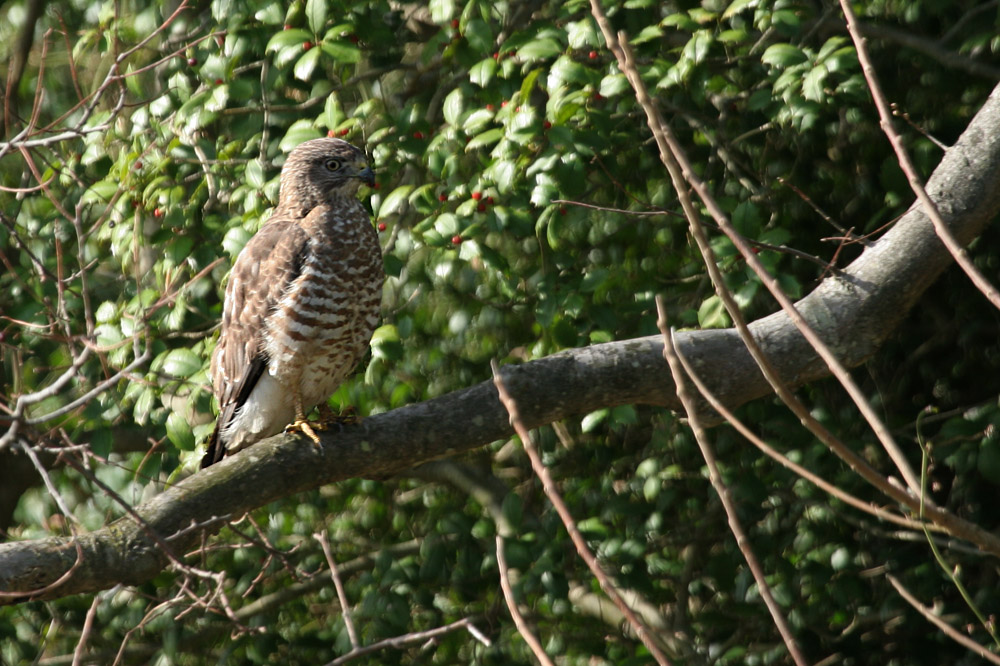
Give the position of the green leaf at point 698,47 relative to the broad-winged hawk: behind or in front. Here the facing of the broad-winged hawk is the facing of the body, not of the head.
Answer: in front

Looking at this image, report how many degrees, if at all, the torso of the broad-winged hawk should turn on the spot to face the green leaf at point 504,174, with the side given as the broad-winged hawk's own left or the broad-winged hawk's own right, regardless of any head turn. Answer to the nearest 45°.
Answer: approximately 90° to the broad-winged hawk's own left

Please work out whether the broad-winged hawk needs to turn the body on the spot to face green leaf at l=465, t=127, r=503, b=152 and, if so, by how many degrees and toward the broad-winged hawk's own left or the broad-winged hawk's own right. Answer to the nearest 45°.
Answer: approximately 45° to the broad-winged hawk's own left

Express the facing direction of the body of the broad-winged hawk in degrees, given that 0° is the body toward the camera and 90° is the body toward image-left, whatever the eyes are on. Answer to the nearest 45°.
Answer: approximately 315°

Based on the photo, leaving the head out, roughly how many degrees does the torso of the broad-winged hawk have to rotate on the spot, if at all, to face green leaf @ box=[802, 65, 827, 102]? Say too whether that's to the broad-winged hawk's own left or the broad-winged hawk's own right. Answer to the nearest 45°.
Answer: approximately 45° to the broad-winged hawk's own left
